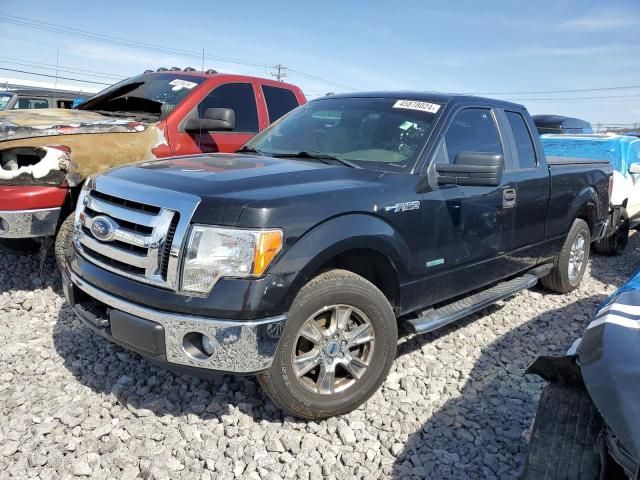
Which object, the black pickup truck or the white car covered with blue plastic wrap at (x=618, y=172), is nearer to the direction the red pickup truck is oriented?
the black pickup truck

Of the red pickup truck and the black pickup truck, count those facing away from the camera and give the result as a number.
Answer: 0

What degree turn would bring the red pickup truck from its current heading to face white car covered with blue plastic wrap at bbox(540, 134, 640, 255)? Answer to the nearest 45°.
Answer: approximately 135° to its left

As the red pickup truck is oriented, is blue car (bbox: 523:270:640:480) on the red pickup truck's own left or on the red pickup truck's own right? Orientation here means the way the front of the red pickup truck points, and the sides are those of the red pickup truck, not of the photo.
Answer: on the red pickup truck's own left

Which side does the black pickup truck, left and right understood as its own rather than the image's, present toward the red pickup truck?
right

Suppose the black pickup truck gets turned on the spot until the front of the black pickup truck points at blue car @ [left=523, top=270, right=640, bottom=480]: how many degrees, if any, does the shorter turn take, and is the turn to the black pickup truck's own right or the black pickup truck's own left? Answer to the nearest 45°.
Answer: approximately 90° to the black pickup truck's own left

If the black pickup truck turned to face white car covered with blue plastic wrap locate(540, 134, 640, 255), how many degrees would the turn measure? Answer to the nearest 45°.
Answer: approximately 180°
